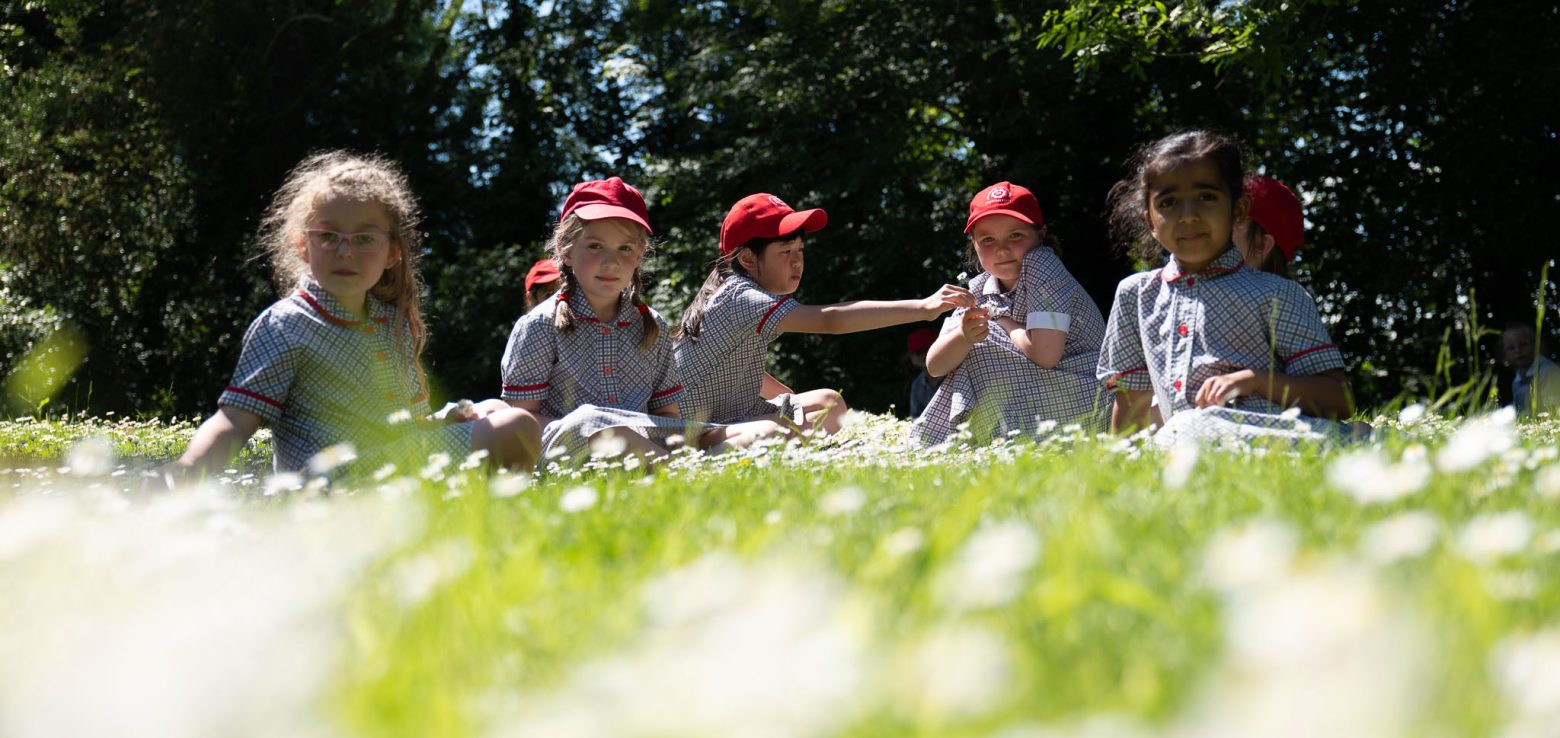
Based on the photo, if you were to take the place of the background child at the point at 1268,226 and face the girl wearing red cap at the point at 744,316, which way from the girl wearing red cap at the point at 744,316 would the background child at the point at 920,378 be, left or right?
right

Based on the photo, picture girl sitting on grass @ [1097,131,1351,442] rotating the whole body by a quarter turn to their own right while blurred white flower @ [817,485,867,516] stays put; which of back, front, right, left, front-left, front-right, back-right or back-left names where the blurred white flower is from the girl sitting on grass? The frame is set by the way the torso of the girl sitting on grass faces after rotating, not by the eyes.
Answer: left

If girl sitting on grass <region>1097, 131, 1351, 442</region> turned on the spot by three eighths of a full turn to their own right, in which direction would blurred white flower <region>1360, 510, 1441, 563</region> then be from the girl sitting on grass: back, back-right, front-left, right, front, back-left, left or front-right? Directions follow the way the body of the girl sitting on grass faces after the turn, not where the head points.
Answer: back-left

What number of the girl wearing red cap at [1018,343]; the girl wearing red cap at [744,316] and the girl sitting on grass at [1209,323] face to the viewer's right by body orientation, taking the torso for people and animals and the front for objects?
1

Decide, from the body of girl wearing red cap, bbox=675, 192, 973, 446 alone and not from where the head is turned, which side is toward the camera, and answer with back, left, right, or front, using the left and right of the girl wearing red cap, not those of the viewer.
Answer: right

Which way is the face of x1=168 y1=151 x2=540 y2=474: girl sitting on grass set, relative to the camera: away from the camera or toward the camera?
toward the camera

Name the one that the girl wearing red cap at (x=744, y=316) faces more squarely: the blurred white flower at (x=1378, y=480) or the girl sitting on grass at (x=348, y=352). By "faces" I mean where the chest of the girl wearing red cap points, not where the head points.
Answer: the blurred white flower

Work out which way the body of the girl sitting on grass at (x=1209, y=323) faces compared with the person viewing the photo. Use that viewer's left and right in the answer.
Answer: facing the viewer

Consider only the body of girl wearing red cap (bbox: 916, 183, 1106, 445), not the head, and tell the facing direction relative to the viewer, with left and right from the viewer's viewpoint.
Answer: facing the viewer and to the left of the viewer

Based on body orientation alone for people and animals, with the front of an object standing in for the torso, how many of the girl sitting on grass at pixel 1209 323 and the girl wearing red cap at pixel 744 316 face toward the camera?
1

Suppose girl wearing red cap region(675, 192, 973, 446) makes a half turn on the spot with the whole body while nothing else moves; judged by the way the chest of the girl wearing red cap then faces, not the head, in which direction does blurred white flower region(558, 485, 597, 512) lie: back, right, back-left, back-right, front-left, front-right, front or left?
left

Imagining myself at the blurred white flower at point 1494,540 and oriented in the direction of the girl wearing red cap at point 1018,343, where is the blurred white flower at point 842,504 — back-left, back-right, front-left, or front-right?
front-left

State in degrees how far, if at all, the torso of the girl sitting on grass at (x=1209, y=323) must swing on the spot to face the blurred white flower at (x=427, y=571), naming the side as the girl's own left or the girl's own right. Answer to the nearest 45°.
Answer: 0° — they already face it

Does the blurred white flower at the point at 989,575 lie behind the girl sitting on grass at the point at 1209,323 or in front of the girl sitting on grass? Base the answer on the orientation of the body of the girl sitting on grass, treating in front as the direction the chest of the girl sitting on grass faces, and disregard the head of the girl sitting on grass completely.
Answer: in front

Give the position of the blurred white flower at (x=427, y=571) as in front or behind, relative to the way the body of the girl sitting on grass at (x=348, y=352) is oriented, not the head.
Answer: in front

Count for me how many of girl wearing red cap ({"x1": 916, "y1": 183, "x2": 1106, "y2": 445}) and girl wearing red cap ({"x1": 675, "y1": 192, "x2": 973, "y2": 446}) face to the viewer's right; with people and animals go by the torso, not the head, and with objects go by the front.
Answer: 1

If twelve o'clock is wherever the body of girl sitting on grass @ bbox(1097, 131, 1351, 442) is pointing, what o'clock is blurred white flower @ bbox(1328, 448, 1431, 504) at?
The blurred white flower is roughly at 12 o'clock from the girl sitting on grass.
